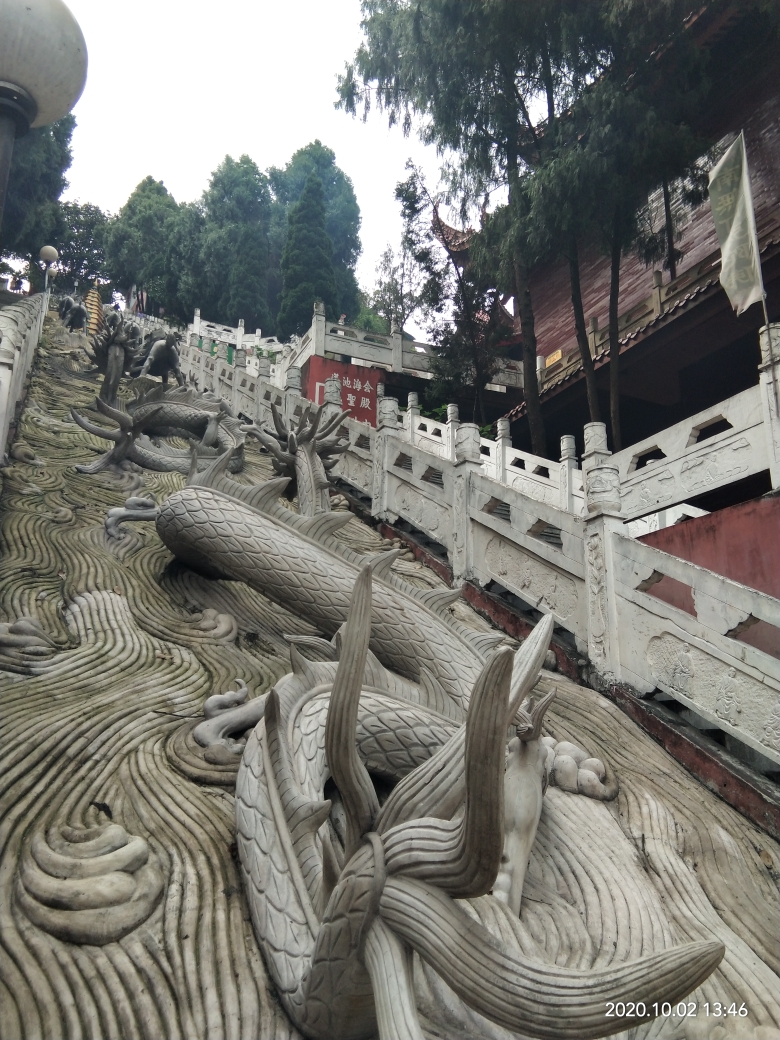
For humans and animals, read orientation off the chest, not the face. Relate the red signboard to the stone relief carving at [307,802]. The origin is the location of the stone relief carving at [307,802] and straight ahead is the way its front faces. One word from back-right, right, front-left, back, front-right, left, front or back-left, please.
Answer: back

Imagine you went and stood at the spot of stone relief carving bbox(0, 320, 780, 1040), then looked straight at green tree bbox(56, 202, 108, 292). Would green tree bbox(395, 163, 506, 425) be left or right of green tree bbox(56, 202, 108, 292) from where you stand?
right

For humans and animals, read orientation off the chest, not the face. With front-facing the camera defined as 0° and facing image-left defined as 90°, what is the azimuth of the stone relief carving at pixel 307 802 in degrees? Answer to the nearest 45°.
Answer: approximately 0°

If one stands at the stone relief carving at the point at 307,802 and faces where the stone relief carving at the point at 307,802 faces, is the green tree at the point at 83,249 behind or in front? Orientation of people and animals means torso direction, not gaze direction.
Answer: behind

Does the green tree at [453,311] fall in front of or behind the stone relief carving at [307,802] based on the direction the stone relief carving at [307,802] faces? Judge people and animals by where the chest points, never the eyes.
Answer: behind

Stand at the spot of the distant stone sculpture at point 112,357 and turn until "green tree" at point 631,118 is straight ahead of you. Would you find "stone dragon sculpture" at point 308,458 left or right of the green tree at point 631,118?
right
